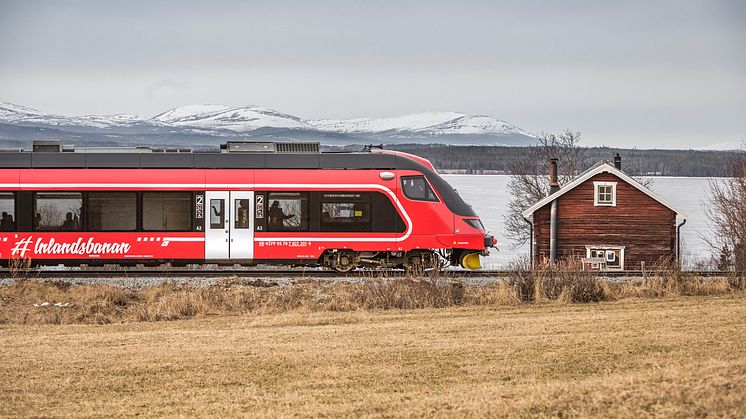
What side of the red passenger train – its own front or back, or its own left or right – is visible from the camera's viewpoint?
right

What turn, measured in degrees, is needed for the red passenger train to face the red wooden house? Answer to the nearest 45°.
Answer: approximately 45° to its left
